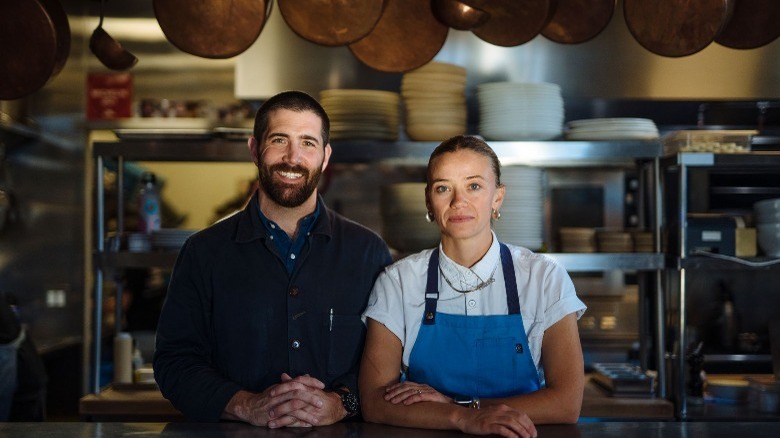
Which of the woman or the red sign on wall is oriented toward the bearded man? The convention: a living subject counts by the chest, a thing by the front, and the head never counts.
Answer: the red sign on wall

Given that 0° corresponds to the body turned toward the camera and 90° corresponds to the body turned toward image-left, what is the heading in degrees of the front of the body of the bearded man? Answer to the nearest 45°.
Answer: approximately 0°

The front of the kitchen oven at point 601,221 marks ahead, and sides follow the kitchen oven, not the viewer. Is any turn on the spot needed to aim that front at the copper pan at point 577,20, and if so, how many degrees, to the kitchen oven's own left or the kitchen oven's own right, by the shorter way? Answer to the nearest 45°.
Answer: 0° — it already faces it

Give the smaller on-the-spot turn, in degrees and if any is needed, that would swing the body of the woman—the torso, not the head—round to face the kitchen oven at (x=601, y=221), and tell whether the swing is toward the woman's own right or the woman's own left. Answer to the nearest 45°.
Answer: approximately 180°

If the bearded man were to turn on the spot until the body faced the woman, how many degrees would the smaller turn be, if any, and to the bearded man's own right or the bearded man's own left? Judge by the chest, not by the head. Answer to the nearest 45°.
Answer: approximately 90° to the bearded man's own left

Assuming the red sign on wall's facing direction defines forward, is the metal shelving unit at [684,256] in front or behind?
in front
